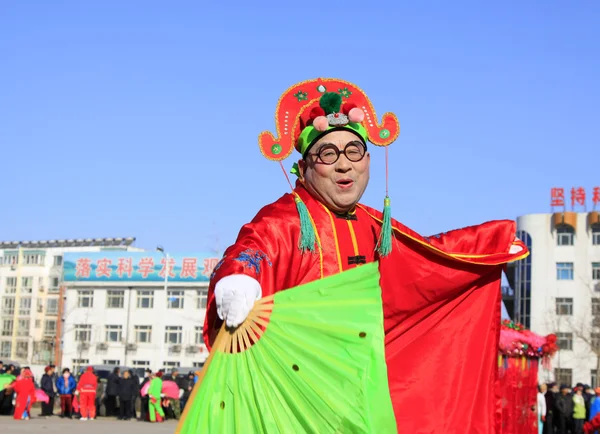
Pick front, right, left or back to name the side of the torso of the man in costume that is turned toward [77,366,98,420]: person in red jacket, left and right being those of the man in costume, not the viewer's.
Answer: back

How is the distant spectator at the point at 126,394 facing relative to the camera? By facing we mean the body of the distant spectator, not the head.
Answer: toward the camera

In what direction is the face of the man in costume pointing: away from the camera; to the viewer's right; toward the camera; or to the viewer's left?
toward the camera

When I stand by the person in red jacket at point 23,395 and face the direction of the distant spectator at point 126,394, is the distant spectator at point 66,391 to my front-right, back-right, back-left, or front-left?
front-left

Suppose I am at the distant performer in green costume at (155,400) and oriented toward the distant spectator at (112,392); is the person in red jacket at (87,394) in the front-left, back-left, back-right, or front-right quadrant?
front-left

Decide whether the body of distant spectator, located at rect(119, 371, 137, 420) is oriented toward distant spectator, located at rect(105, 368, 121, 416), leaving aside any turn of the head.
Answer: no

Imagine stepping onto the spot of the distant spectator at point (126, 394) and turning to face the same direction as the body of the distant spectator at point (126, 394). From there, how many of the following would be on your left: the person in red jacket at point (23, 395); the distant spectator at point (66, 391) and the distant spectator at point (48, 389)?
0

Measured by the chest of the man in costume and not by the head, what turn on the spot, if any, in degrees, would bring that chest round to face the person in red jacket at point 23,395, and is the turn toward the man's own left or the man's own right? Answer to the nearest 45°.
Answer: approximately 180°

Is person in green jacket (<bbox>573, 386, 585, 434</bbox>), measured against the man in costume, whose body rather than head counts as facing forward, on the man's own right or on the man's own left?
on the man's own left

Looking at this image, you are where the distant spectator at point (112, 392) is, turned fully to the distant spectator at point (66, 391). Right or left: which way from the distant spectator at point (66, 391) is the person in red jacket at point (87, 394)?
left

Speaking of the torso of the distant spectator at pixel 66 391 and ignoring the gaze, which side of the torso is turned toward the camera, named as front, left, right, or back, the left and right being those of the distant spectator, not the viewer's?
front

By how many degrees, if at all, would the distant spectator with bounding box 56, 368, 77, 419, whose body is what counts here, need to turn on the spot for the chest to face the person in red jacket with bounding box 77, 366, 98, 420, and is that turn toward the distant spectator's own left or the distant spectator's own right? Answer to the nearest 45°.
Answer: approximately 45° to the distant spectator's own left

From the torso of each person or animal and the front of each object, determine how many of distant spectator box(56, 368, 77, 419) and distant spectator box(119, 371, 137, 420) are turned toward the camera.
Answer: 2

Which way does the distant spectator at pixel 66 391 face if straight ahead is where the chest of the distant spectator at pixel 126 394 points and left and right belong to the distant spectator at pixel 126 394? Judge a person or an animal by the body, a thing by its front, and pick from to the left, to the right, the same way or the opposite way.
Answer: the same way

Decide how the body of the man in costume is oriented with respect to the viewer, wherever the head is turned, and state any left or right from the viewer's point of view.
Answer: facing the viewer and to the right of the viewer
